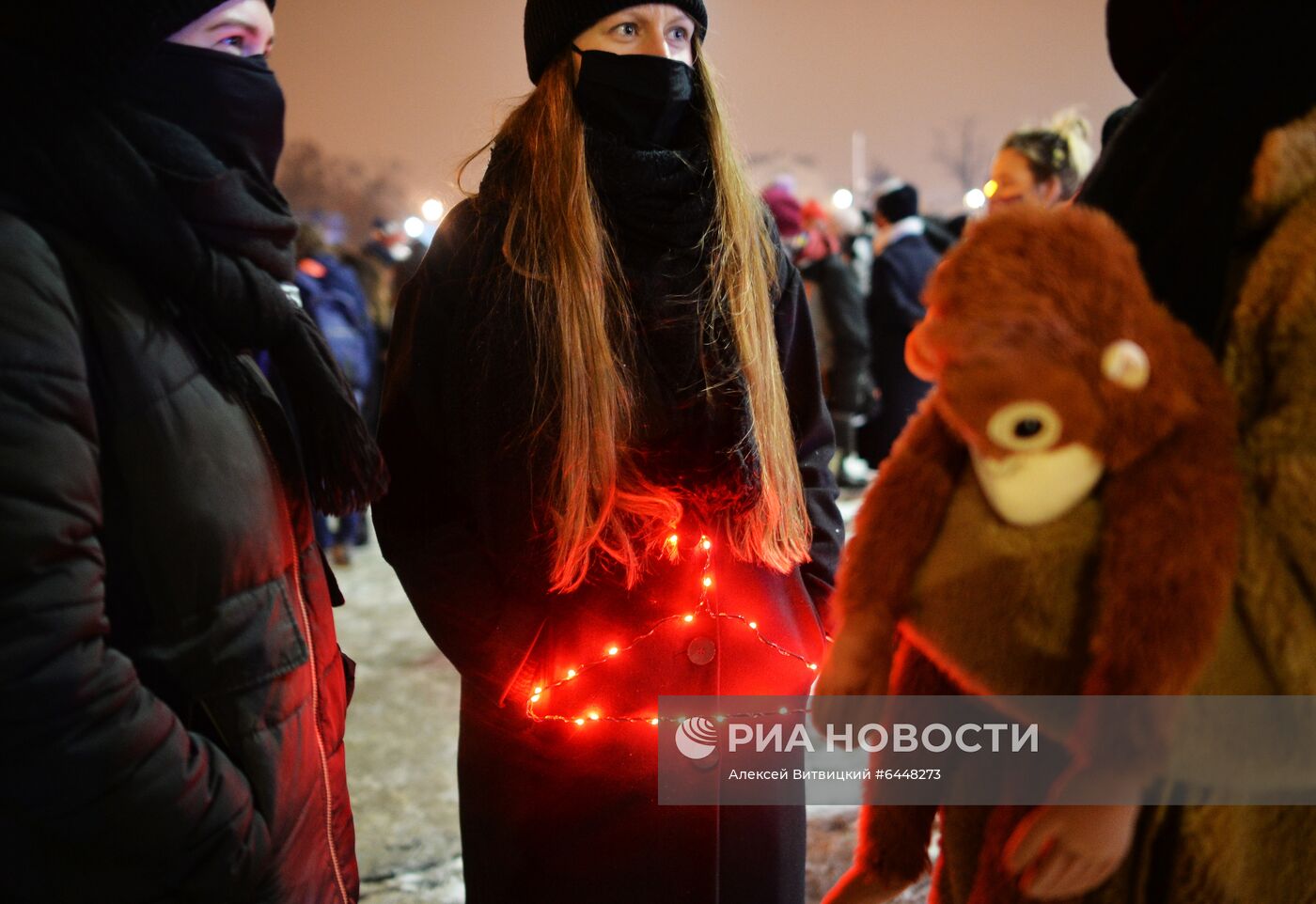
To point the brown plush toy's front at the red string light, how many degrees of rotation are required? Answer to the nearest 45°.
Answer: approximately 90° to its right

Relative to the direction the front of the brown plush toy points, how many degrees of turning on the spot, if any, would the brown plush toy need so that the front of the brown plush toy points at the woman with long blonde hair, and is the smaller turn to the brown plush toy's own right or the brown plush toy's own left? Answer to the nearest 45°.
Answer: approximately 90° to the brown plush toy's own right

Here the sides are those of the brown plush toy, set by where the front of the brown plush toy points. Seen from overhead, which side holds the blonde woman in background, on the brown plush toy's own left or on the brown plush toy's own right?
on the brown plush toy's own right

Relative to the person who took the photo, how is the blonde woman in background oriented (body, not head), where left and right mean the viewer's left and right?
facing to the left of the viewer
